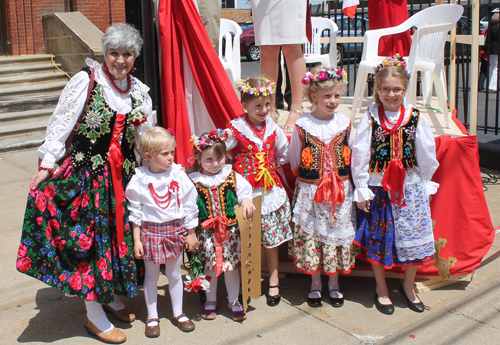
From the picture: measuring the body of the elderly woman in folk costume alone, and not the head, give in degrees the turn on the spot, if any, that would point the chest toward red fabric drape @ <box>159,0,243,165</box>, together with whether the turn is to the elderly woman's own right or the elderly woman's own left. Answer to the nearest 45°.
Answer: approximately 90° to the elderly woman's own left

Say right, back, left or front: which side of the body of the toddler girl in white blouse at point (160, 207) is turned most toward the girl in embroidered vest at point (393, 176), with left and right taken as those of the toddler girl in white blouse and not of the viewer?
left

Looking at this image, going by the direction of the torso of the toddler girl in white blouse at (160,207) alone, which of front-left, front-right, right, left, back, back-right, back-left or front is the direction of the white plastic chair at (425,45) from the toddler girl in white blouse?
back-left

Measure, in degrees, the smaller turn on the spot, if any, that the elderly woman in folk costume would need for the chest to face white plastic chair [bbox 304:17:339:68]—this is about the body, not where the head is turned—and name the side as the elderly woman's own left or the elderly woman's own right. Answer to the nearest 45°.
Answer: approximately 90° to the elderly woman's own left

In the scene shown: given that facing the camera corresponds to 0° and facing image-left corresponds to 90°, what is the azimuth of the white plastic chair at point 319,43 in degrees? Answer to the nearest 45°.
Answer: approximately 45°
